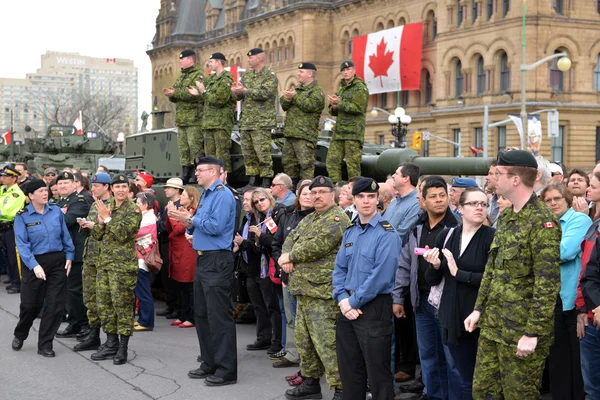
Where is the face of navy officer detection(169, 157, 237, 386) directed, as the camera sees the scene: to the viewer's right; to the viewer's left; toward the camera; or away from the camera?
to the viewer's left

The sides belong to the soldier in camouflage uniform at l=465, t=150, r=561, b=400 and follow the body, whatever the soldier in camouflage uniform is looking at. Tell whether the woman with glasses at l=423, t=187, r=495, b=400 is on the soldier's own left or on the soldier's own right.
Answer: on the soldier's own right

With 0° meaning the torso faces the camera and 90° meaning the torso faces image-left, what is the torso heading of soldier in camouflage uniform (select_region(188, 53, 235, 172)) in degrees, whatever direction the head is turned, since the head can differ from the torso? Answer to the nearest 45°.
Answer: approximately 45°

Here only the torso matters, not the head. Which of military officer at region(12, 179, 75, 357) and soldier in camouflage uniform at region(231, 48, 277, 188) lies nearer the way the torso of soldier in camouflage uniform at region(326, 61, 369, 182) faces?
the military officer

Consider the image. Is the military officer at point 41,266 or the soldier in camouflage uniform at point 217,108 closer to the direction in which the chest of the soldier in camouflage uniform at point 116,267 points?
the military officer

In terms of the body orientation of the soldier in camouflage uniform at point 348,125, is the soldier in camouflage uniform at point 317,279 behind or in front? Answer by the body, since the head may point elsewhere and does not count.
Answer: in front

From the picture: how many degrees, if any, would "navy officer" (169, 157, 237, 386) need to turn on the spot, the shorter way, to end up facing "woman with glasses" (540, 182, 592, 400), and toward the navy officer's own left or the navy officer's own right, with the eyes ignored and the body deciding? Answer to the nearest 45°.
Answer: approximately 135° to the navy officer's own left

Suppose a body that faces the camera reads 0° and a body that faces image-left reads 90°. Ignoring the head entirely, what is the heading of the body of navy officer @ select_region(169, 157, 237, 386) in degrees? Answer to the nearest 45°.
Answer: approximately 90°
